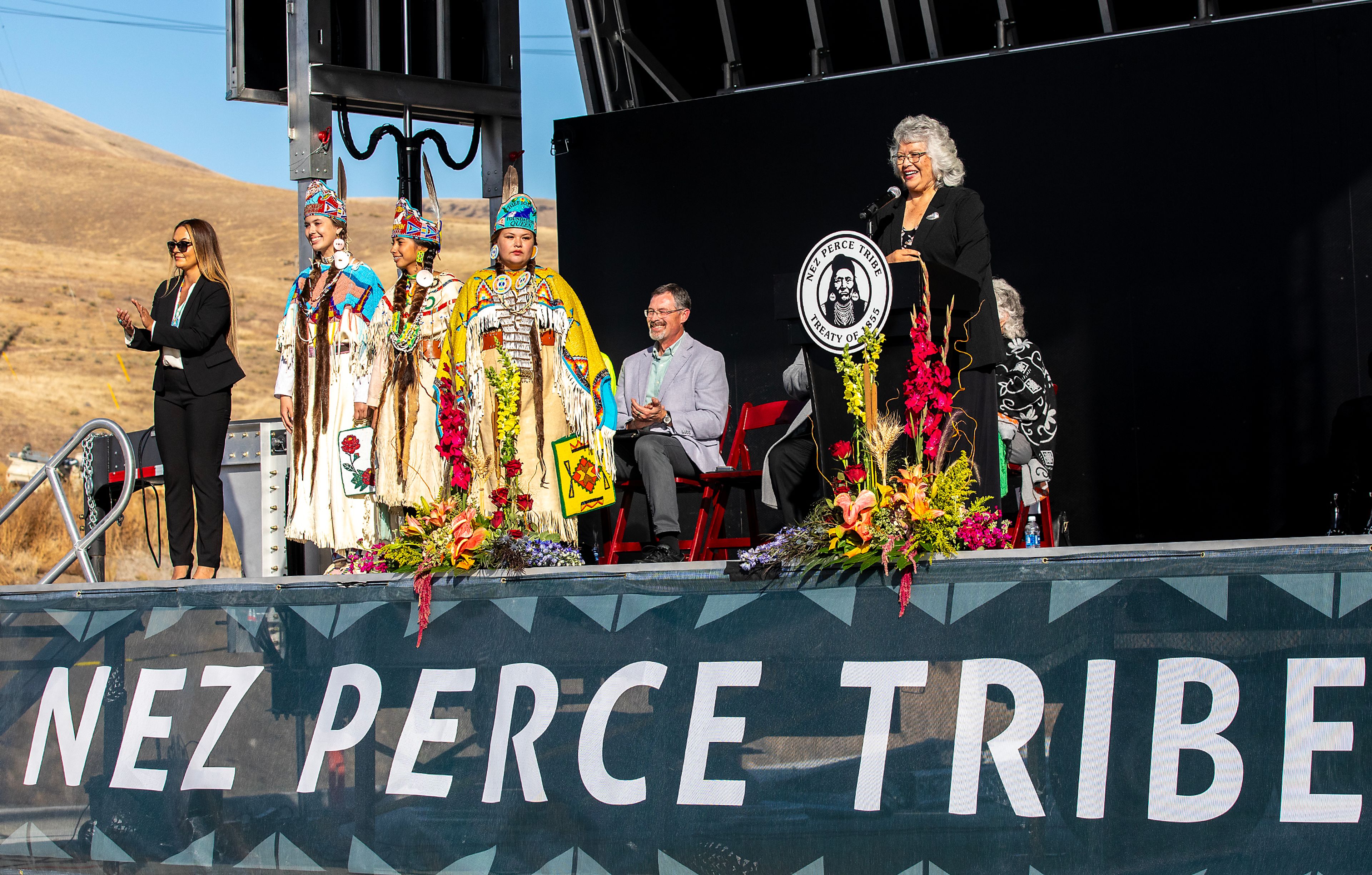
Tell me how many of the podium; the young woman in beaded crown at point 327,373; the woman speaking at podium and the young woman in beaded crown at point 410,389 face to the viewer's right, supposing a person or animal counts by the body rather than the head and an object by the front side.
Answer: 0

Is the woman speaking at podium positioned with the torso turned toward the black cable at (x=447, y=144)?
no

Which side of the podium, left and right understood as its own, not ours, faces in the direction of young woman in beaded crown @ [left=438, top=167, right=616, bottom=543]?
right

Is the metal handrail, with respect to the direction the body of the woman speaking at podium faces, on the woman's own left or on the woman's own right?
on the woman's own right

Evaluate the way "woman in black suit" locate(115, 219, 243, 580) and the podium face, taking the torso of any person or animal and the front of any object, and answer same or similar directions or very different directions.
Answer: same or similar directions

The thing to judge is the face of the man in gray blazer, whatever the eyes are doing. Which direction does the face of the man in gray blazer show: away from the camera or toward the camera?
toward the camera

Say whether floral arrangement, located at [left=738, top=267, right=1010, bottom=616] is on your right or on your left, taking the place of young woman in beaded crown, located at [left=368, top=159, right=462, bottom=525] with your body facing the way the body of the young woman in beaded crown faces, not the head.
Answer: on your left

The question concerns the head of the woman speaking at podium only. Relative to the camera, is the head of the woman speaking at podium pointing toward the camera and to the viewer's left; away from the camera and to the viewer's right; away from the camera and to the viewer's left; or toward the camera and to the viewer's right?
toward the camera and to the viewer's left

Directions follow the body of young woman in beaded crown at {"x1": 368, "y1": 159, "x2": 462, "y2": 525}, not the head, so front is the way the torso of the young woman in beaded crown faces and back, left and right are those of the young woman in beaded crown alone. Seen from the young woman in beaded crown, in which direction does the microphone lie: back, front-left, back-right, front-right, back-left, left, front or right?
left

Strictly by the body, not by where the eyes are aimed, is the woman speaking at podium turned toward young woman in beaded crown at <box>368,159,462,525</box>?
no

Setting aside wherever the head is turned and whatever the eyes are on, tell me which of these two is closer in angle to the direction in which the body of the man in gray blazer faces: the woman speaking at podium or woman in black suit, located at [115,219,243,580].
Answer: the woman in black suit

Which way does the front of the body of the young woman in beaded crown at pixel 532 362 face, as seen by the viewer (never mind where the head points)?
toward the camera

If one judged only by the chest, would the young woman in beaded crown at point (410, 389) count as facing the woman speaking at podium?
no

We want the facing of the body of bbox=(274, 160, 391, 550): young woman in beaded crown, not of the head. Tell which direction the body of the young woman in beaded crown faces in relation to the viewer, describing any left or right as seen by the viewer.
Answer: facing the viewer and to the left of the viewer

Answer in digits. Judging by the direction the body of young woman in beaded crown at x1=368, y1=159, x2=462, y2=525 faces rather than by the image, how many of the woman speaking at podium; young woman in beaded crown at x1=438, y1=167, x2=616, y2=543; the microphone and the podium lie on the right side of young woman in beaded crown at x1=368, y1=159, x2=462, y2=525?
0

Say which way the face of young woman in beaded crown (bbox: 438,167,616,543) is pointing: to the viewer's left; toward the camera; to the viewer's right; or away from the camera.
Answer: toward the camera

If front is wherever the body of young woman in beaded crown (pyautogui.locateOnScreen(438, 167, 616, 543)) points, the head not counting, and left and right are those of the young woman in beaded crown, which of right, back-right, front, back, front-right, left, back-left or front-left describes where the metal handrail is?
right

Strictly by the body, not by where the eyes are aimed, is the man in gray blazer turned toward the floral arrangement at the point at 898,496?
no

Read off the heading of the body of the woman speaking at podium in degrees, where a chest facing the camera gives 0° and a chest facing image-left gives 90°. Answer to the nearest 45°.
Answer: approximately 45°
